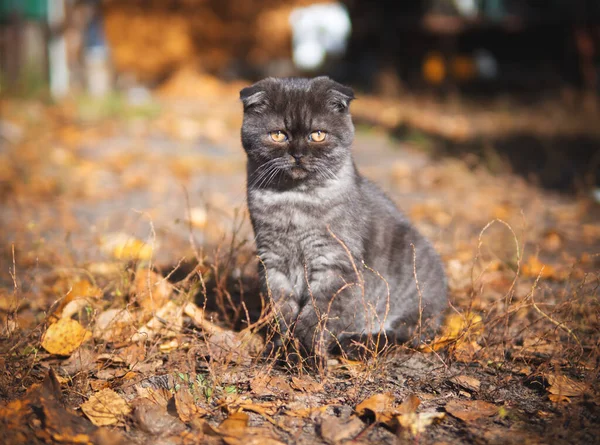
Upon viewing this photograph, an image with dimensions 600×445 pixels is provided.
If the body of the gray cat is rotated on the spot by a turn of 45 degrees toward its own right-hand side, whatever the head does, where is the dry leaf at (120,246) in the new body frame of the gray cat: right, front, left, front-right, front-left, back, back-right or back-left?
front-right

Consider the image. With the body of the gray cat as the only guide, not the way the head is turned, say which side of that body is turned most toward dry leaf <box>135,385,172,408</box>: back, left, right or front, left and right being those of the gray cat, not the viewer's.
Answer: front

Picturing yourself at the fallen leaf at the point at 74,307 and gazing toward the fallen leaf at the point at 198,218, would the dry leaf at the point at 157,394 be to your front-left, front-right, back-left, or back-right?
back-right

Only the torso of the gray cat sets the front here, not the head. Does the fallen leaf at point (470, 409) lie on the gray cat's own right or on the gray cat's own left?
on the gray cat's own left

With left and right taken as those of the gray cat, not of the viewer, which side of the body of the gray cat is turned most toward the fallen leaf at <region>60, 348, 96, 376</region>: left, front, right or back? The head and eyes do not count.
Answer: front

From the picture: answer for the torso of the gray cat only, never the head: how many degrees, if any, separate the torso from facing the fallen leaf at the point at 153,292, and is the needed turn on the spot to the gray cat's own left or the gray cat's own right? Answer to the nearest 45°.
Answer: approximately 45° to the gray cat's own right

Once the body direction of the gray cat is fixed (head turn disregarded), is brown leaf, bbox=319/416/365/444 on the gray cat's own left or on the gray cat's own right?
on the gray cat's own left

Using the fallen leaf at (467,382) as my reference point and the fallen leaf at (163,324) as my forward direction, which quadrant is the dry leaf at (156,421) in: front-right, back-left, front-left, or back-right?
front-left

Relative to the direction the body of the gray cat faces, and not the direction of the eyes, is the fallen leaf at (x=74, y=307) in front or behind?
in front

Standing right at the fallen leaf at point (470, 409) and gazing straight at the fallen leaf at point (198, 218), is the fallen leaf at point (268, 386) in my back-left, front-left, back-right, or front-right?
front-left

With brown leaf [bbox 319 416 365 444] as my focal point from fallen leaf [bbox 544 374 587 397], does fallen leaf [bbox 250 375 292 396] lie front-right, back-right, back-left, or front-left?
front-right

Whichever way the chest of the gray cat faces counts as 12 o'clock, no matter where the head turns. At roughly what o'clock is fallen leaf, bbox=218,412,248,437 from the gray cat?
The fallen leaf is roughly at 11 o'clock from the gray cat.

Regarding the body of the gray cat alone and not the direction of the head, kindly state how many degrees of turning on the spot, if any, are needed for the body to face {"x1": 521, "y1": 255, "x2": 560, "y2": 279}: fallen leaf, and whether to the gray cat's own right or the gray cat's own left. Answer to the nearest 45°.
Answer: approximately 180°

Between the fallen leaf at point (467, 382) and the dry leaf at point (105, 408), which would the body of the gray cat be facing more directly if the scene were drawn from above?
the dry leaf
